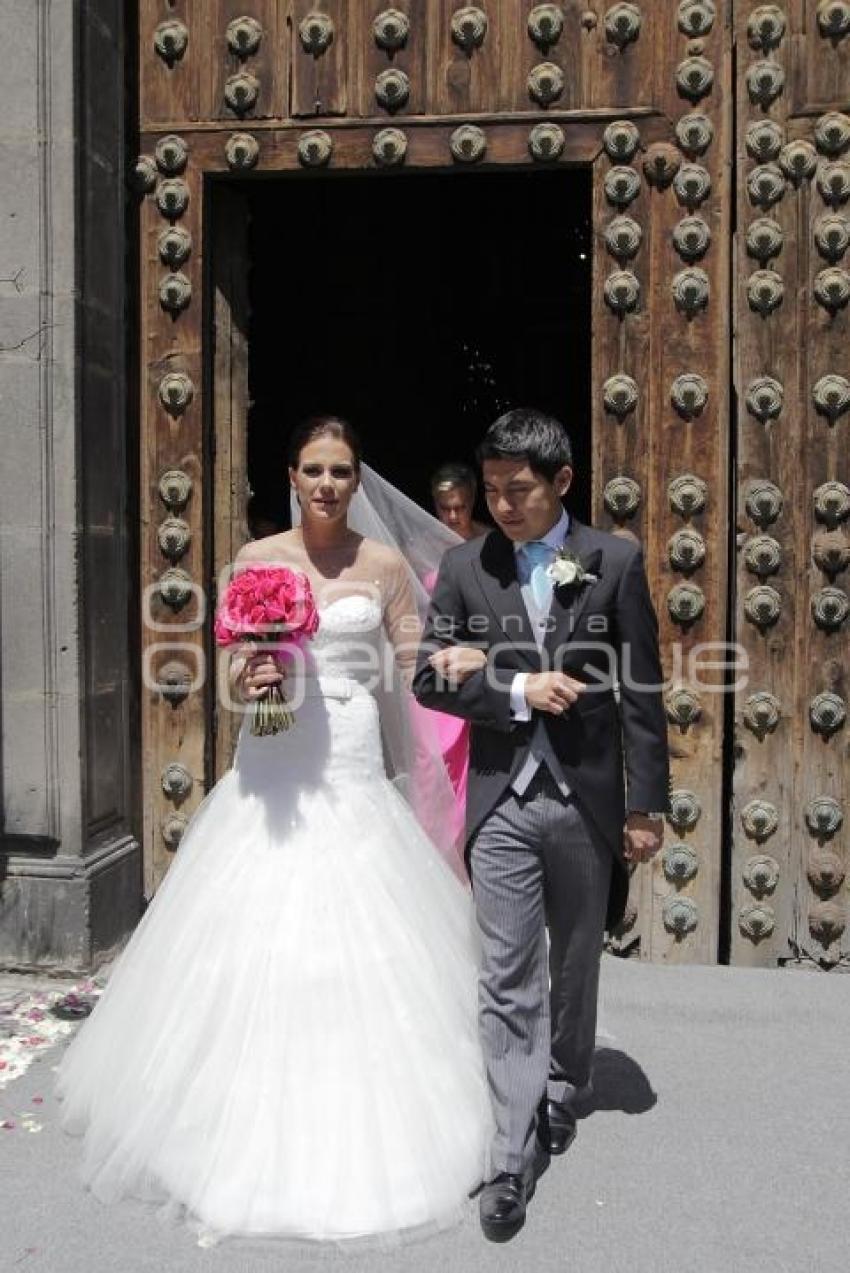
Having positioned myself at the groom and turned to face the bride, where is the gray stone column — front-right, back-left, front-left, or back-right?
front-right

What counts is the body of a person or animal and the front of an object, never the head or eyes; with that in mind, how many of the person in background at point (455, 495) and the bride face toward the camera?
2

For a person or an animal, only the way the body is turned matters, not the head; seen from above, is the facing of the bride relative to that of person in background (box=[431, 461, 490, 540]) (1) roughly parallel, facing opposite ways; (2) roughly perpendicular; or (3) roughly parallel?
roughly parallel

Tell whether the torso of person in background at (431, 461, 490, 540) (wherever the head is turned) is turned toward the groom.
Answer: yes

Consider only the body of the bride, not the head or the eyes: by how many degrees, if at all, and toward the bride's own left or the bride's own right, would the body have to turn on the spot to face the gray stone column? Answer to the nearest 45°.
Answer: approximately 135° to the bride's own right

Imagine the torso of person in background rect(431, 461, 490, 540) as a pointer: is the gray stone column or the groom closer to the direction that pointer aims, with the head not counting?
the groom

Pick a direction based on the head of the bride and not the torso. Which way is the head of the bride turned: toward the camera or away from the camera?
toward the camera

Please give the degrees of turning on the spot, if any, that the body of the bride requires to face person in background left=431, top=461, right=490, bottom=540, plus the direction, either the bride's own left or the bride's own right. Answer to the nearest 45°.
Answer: approximately 180°

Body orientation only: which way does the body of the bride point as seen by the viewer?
toward the camera
